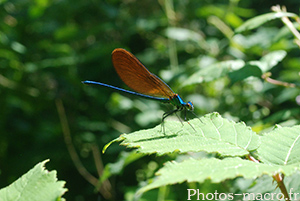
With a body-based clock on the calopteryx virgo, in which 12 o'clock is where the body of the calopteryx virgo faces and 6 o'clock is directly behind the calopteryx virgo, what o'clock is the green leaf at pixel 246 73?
The green leaf is roughly at 11 o'clock from the calopteryx virgo.

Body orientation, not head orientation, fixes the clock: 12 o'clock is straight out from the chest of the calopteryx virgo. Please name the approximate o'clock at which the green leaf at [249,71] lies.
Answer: The green leaf is roughly at 11 o'clock from the calopteryx virgo.

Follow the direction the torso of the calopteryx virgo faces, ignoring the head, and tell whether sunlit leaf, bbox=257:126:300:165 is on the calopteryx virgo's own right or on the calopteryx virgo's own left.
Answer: on the calopteryx virgo's own right

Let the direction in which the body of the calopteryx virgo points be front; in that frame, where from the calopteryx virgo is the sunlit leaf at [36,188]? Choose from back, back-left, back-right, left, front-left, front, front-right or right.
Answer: back-right

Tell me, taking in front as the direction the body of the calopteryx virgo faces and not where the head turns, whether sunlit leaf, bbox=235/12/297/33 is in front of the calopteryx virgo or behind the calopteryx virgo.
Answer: in front

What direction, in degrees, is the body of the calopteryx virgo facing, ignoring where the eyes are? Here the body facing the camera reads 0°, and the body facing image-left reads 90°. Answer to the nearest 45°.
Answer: approximately 270°
